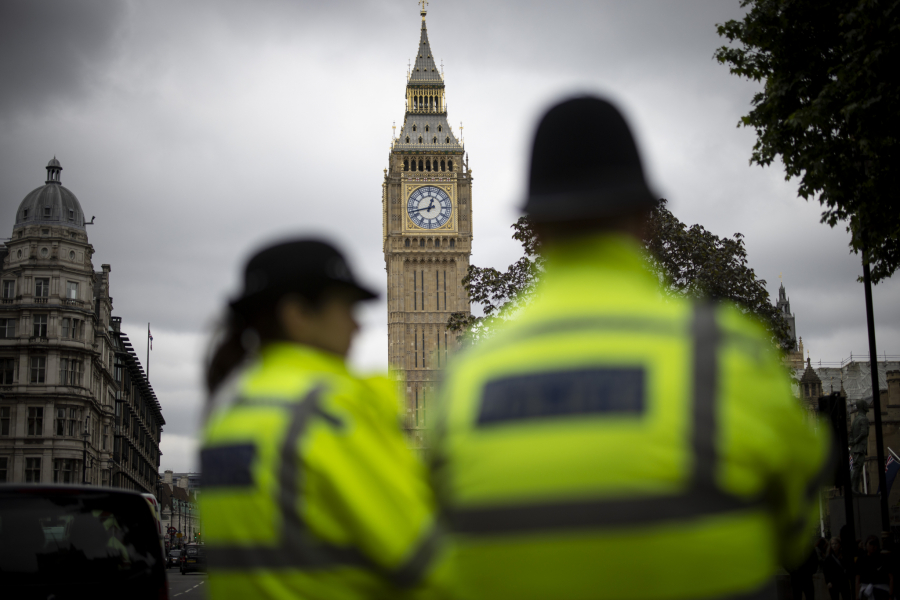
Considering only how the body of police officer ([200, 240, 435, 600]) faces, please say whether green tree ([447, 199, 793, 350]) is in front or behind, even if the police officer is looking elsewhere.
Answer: in front

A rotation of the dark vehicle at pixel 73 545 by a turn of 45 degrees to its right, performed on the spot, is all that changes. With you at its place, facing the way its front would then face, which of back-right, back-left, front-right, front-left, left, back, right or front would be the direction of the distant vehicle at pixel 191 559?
front-left

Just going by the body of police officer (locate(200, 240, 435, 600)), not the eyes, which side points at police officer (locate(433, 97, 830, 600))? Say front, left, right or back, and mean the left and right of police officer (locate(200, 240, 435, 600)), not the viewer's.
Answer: right

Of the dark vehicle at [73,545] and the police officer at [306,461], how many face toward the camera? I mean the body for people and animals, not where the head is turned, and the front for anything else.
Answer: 0

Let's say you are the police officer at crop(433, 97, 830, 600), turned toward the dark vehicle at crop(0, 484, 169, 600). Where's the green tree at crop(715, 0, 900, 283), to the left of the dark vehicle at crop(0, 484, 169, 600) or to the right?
right

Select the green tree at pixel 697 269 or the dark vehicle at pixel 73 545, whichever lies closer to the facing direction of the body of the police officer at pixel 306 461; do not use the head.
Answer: the green tree

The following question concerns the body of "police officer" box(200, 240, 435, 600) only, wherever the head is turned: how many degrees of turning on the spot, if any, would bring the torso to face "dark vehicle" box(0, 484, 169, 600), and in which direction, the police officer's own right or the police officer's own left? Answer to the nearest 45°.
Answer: approximately 45° to the police officer's own left

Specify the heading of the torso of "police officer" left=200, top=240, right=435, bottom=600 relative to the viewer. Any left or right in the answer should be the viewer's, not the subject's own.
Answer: facing away from the viewer and to the right of the viewer

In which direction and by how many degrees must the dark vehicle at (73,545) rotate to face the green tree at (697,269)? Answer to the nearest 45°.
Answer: approximately 45° to its right

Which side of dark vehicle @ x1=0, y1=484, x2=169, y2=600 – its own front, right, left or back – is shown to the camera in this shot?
back

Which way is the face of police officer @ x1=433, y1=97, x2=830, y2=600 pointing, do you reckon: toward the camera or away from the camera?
away from the camera
